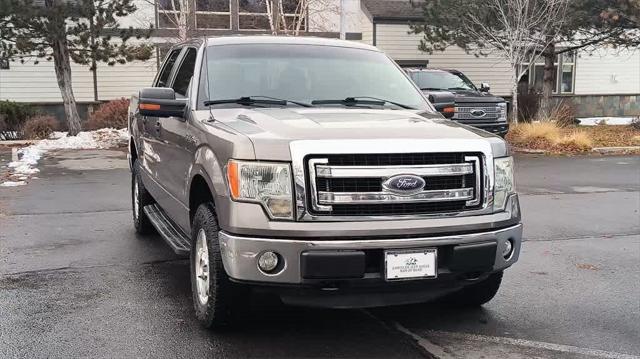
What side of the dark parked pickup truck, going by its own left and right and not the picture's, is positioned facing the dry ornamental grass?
left

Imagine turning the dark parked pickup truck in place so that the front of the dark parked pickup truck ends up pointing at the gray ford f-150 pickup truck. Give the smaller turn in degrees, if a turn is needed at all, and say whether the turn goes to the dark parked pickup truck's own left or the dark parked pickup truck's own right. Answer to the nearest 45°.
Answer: approximately 45° to the dark parked pickup truck's own right

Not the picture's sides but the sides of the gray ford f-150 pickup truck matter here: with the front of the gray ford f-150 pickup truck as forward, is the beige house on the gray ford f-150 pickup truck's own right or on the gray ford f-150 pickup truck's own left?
on the gray ford f-150 pickup truck's own left

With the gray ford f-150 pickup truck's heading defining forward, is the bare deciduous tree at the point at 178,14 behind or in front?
behind

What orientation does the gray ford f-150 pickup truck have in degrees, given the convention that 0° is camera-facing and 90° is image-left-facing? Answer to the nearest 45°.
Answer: approximately 315°

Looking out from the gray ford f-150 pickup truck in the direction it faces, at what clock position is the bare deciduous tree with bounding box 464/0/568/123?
The bare deciduous tree is roughly at 8 o'clock from the gray ford f-150 pickup truck.

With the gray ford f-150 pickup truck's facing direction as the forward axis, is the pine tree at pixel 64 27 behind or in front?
behind

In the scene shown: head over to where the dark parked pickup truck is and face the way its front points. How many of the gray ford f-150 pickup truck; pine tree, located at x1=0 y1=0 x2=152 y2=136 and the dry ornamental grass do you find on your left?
1

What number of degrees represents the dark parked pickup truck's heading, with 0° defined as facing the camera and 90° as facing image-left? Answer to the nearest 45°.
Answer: approximately 315°

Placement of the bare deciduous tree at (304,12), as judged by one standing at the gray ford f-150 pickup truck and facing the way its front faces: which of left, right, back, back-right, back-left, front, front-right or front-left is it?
back-left

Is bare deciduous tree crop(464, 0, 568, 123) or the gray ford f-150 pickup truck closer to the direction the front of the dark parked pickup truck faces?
the gray ford f-150 pickup truck
